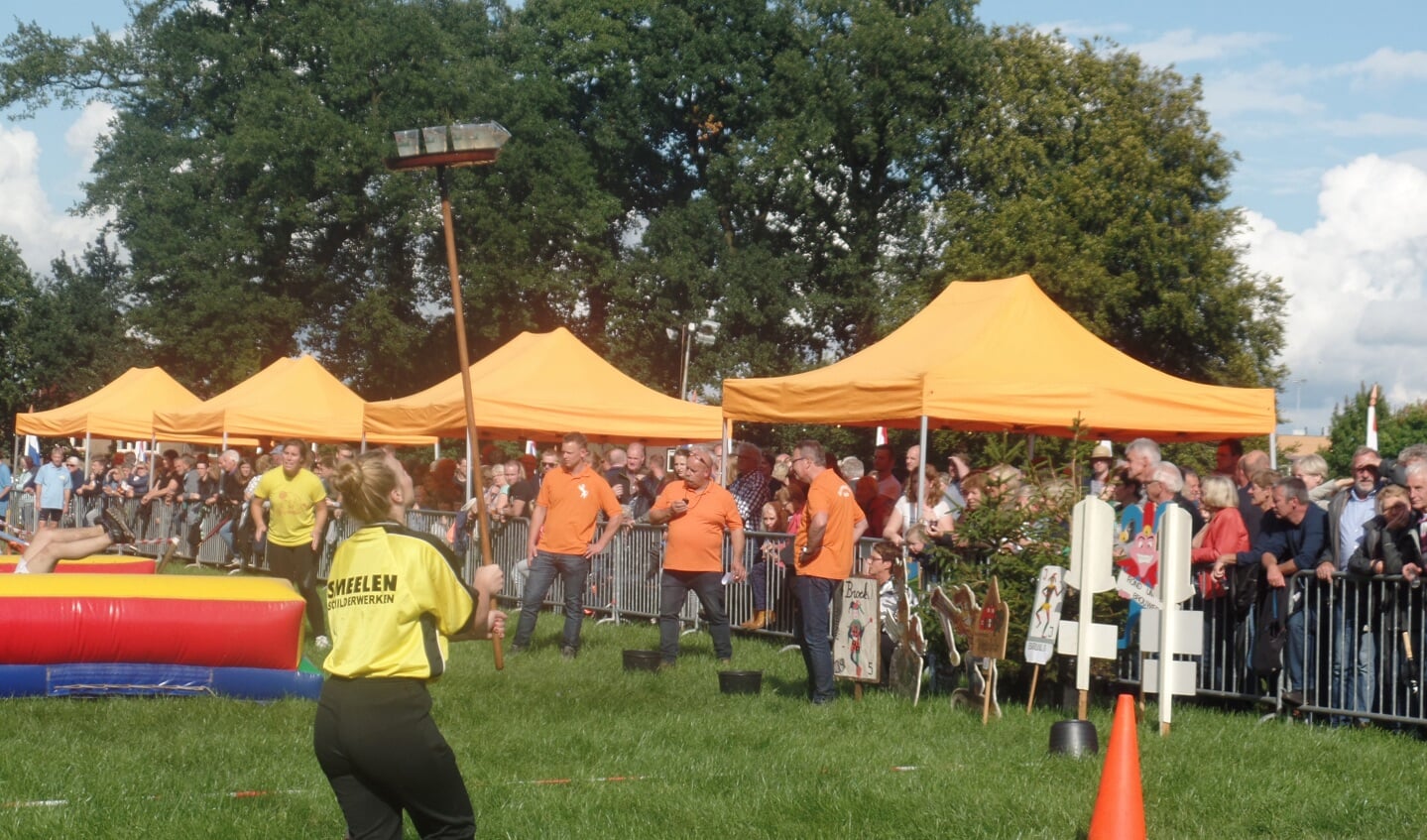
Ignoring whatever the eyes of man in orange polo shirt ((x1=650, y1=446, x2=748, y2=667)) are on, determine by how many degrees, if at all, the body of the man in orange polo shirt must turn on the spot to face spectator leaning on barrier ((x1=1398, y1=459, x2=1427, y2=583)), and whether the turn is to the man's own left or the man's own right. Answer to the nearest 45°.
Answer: approximately 45° to the man's own left

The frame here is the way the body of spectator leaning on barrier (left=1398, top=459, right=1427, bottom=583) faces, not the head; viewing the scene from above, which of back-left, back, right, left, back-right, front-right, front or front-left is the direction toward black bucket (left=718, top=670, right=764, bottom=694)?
front-right

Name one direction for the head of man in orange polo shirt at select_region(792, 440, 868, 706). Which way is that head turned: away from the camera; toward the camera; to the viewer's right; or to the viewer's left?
to the viewer's left

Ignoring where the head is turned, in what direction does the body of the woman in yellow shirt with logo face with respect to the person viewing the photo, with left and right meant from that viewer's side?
facing away from the viewer and to the right of the viewer

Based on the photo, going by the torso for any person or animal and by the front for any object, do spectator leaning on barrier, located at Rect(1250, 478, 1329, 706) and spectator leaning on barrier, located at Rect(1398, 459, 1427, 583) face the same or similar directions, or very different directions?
same or similar directions

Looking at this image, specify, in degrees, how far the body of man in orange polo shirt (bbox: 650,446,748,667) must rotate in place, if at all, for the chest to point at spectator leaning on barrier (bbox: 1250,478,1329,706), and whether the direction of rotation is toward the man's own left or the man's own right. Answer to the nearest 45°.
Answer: approximately 45° to the man's own left

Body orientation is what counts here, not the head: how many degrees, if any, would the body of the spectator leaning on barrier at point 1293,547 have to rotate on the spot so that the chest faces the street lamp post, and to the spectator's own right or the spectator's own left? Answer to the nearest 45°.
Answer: approximately 90° to the spectator's own right

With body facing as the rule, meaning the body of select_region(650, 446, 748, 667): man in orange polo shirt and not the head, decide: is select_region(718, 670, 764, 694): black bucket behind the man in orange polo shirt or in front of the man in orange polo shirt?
in front

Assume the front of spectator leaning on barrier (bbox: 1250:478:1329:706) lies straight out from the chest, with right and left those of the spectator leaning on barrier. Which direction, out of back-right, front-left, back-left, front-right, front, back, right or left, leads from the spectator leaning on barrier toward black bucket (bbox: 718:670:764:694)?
front-right

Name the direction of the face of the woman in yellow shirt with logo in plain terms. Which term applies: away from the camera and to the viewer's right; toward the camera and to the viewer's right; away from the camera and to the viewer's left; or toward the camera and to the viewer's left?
away from the camera and to the viewer's right

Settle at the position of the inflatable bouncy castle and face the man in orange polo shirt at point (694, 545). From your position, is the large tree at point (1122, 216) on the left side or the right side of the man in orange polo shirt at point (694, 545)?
left

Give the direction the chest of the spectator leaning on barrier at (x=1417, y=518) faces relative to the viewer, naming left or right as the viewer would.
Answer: facing the viewer and to the left of the viewer

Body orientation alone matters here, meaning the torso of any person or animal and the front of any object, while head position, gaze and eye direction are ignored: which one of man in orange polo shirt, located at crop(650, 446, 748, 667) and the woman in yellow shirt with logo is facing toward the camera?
the man in orange polo shirt

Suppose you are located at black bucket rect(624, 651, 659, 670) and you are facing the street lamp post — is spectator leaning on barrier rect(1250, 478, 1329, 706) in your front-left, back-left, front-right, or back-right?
back-right

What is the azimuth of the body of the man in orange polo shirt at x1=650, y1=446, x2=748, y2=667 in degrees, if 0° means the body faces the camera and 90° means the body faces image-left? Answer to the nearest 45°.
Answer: approximately 0°

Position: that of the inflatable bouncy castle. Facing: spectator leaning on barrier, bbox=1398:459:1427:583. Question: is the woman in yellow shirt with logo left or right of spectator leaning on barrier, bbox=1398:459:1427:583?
right
